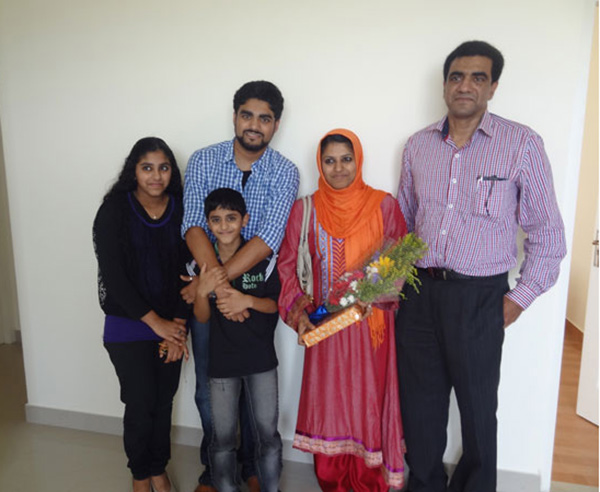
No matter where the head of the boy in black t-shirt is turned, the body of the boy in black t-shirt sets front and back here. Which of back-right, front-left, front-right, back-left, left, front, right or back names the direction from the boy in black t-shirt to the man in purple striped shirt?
left

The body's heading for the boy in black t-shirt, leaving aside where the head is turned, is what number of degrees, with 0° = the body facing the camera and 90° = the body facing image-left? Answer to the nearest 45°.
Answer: approximately 0°

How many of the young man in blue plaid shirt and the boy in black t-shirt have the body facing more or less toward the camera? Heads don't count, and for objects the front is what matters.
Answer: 2

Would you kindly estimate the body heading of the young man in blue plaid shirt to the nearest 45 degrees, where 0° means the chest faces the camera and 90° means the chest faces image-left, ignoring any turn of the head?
approximately 0°

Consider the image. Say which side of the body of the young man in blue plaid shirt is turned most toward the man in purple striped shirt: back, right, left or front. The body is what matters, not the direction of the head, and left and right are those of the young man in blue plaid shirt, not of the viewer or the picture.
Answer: left
